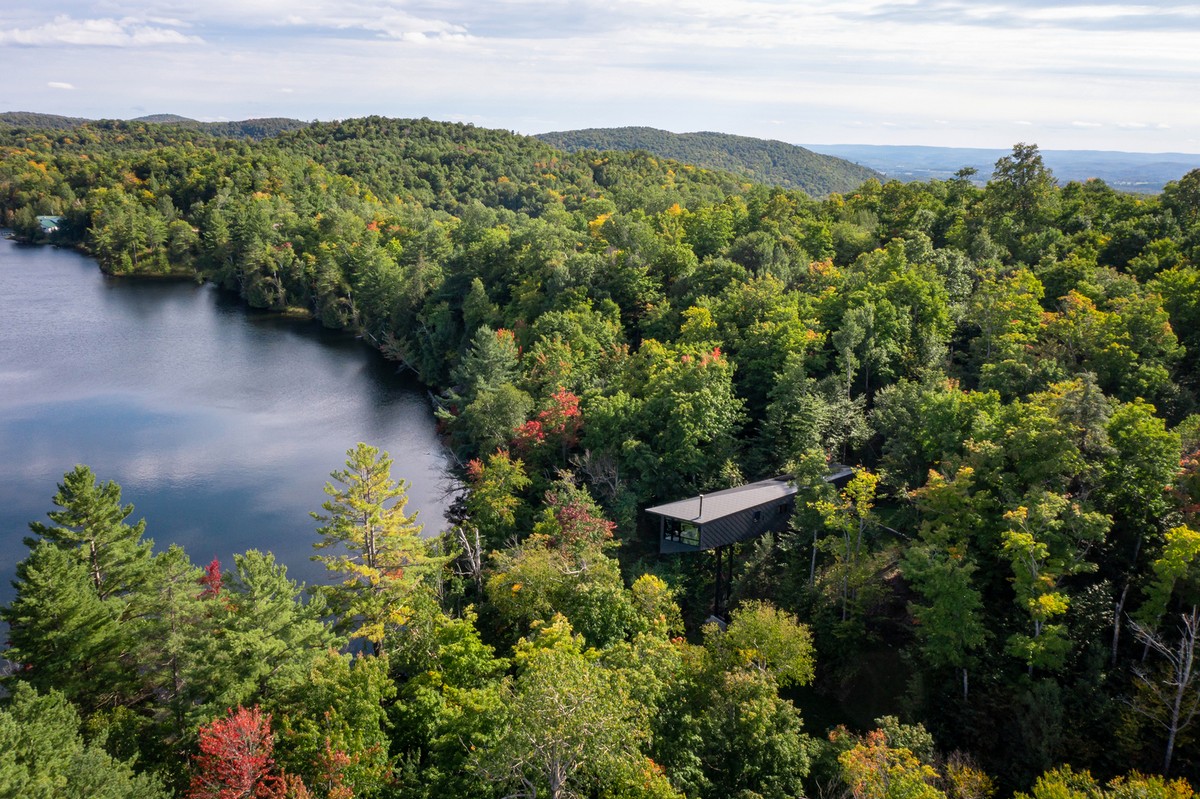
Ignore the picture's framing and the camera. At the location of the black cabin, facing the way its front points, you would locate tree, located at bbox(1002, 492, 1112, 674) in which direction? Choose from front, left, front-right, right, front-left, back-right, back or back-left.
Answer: left

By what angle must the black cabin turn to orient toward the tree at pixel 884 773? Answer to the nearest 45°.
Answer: approximately 45° to its left

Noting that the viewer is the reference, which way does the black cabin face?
facing the viewer and to the left of the viewer

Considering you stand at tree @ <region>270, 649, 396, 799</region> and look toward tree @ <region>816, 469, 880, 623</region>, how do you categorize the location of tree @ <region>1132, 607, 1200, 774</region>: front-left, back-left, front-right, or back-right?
front-right

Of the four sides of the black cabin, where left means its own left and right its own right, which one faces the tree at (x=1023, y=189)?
back

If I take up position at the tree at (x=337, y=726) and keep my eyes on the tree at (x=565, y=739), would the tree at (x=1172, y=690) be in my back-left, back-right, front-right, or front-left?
front-left

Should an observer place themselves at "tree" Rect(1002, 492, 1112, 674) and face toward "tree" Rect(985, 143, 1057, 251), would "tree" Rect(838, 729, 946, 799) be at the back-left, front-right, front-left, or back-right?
back-left

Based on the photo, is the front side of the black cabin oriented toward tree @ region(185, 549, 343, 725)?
yes

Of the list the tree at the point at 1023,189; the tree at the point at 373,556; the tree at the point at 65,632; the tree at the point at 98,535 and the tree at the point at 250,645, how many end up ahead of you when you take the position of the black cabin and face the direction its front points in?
4

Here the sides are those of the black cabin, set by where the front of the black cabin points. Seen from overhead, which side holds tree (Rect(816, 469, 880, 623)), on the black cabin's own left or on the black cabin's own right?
on the black cabin's own left

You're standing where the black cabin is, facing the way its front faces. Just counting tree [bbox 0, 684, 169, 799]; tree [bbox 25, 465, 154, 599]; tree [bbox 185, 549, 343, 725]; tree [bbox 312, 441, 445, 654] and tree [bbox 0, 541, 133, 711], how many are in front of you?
5

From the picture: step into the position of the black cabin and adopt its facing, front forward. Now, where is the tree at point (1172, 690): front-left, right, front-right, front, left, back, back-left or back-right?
left

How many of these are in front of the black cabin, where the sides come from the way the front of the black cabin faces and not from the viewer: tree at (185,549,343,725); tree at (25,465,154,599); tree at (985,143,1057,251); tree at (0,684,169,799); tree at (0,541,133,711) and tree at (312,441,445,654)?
5

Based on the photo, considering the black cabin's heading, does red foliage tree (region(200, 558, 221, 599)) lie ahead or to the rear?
ahead

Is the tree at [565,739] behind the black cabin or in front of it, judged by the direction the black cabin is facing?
in front
